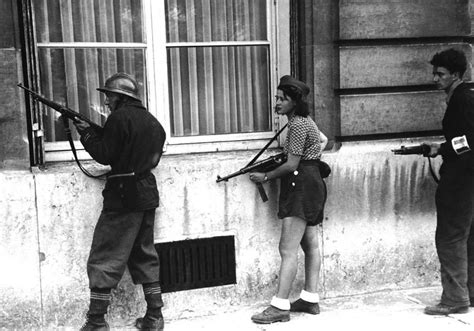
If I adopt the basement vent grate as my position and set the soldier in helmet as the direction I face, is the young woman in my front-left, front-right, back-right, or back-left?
back-left

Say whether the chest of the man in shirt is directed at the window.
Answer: yes

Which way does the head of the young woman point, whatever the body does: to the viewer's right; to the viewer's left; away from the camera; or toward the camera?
to the viewer's left

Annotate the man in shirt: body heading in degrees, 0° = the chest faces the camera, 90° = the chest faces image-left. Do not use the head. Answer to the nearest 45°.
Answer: approximately 90°

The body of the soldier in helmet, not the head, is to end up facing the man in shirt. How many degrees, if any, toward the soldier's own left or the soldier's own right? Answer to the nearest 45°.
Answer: approximately 135° to the soldier's own right

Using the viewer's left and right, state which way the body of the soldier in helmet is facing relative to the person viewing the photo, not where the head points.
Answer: facing away from the viewer and to the left of the viewer

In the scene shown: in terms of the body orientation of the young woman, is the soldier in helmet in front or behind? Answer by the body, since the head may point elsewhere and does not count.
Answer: in front
